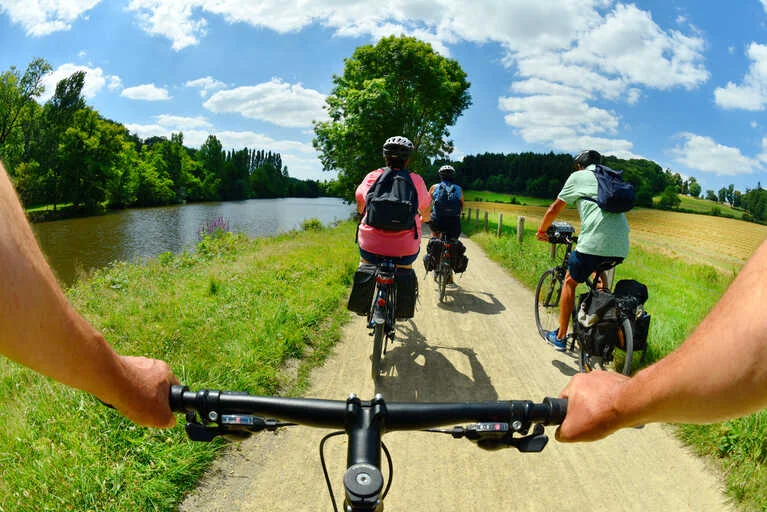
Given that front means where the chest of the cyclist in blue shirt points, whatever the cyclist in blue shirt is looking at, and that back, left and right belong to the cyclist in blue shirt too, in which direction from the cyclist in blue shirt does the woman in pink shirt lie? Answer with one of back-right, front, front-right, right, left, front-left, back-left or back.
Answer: back

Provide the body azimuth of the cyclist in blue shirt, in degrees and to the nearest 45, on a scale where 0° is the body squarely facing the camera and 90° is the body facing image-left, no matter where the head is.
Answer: approximately 180°

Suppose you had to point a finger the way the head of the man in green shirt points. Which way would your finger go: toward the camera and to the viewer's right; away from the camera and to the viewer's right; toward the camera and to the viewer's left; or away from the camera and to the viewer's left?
away from the camera and to the viewer's left

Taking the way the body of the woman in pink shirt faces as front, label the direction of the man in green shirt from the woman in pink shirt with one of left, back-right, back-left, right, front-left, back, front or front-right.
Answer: right

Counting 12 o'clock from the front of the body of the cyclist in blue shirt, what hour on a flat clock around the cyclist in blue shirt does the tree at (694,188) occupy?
The tree is roughly at 1 o'clock from the cyclist in blue shirt.

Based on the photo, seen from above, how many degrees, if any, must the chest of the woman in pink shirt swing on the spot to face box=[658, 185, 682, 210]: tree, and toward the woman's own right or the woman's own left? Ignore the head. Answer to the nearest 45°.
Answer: approximately 45° to the woman's own right

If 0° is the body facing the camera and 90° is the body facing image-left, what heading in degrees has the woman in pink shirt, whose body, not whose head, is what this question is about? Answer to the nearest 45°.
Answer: approximately 180°

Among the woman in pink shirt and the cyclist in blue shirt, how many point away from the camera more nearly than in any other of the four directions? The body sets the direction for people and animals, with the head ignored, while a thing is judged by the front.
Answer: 2

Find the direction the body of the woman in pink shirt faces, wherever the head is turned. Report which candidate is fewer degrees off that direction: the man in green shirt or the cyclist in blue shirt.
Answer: the cyclist in blue shirt

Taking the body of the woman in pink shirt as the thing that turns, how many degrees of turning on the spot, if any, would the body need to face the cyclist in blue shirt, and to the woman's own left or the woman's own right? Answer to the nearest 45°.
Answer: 0° — they already face them

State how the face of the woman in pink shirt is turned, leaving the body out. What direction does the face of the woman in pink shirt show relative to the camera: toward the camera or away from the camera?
away from the camera

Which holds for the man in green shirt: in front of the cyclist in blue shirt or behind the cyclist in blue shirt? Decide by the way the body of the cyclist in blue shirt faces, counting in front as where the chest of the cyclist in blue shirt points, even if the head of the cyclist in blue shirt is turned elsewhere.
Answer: behind
